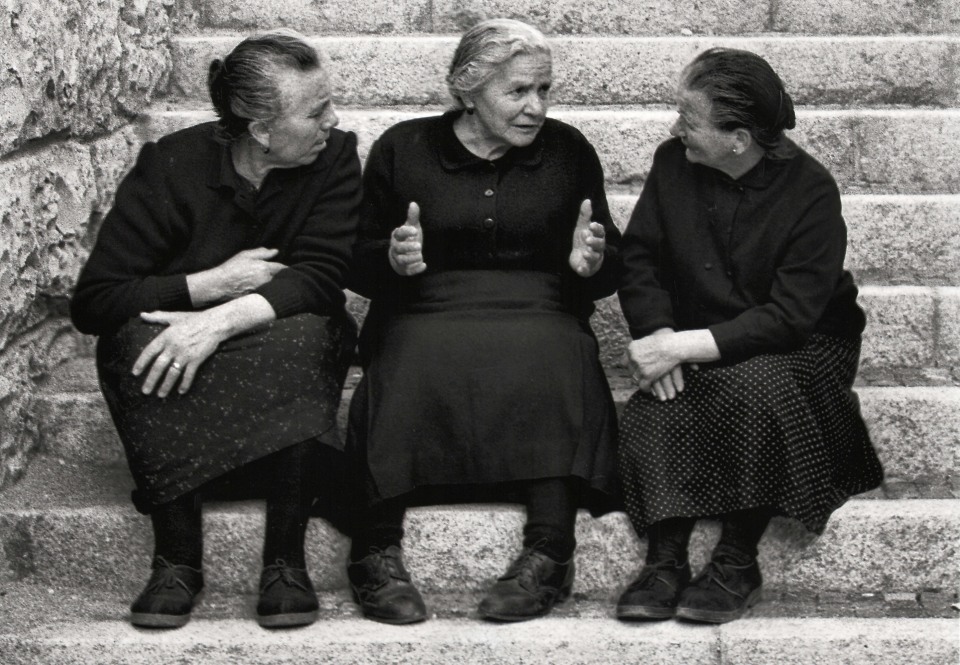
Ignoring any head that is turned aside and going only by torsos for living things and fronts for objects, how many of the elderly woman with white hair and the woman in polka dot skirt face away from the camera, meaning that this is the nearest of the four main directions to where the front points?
0

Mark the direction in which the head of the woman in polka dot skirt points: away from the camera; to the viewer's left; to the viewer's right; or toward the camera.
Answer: to the viewer's left

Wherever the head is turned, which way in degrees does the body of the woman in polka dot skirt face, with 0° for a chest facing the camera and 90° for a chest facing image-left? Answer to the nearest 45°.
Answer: approximately 45°

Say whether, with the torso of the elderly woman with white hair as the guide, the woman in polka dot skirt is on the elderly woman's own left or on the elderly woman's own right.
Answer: on the elderly woman's own left

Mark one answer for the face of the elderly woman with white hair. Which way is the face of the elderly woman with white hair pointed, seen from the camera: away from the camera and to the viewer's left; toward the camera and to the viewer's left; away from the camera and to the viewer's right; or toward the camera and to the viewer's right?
toward the camera and to the viewer's right

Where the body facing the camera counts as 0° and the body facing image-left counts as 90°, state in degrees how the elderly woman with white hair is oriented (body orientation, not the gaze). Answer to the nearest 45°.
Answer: approximately 0°
